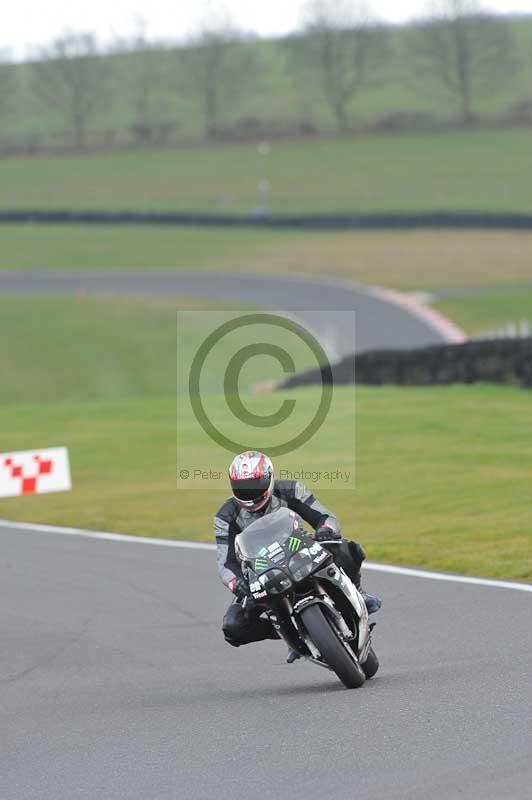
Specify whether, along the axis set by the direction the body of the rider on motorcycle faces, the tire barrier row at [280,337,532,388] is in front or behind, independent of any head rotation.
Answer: behind

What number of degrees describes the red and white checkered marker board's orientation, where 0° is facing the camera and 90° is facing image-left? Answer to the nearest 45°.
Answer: approximately 0°

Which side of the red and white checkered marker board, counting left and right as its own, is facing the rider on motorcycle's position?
front

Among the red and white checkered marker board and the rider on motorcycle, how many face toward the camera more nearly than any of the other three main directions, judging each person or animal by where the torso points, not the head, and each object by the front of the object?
2

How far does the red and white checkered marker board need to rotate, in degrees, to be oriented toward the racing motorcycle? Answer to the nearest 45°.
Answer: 0° — it already faces it

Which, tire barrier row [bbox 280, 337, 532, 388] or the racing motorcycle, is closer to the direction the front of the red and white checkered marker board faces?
the racing motorcycle
